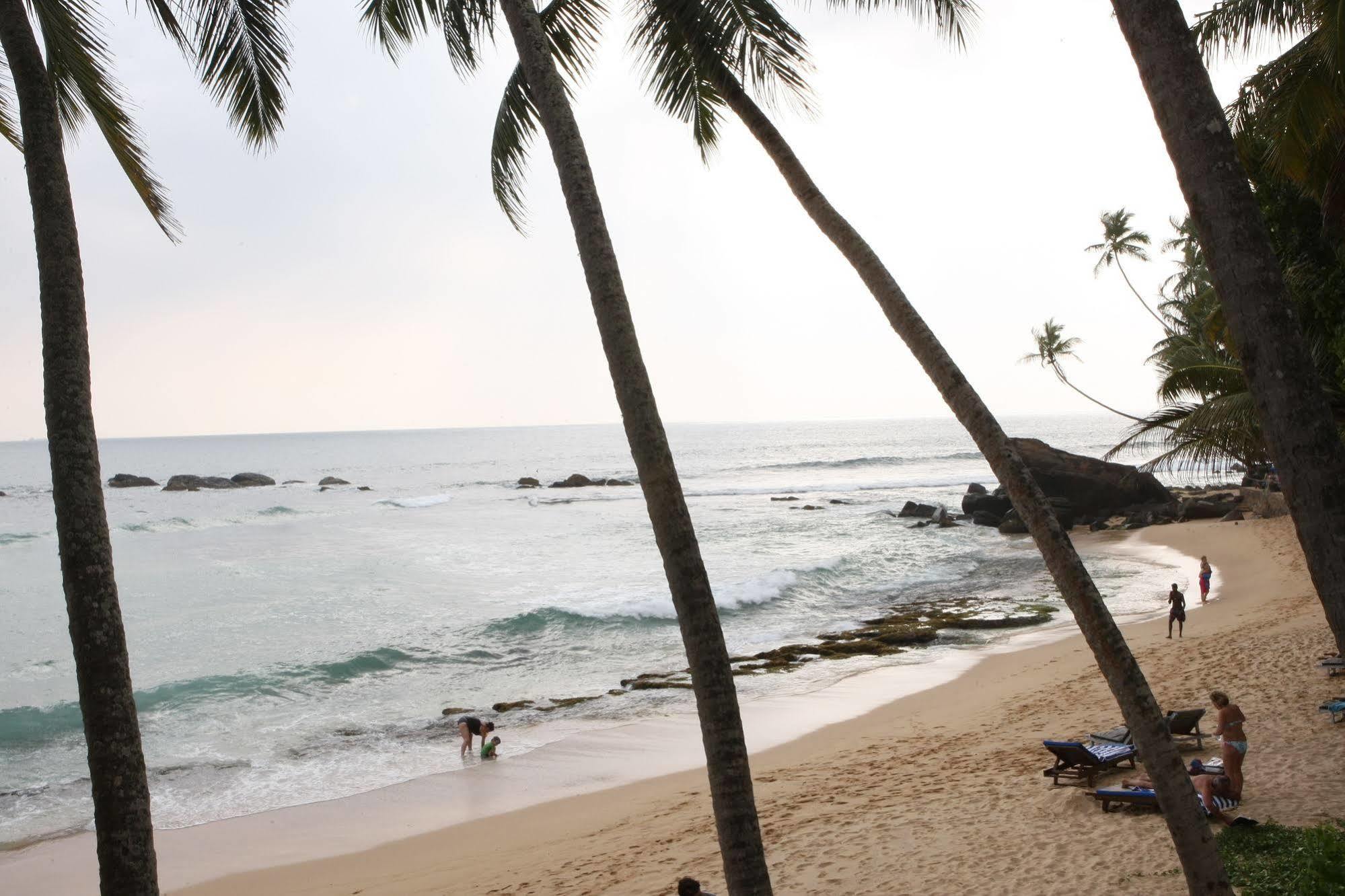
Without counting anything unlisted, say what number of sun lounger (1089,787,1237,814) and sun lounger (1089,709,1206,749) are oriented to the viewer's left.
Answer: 2

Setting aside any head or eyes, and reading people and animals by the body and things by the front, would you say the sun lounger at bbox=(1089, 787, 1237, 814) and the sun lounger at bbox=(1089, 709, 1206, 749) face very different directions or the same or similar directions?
same or similar directions

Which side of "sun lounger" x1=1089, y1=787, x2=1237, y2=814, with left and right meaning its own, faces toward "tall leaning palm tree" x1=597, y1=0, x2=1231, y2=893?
left

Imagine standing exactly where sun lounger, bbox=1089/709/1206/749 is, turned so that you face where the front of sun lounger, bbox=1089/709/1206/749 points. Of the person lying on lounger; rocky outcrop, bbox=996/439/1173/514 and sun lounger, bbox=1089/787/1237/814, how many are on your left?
2

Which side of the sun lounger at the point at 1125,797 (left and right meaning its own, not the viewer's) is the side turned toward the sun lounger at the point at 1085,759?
right

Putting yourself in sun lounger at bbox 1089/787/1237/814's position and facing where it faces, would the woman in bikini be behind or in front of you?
behind

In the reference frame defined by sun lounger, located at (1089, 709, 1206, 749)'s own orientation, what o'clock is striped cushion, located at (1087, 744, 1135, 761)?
The striped cushion is roughly at 10 o'clock from the sun lounger.

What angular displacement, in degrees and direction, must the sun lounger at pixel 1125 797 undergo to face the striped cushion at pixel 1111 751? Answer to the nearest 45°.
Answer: approximately 90° to its right

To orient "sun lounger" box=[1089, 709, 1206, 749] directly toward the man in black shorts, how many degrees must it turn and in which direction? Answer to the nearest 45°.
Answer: approximately 90° to its right

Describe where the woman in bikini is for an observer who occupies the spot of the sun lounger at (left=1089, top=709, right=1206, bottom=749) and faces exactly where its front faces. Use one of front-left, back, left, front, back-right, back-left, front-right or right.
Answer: left

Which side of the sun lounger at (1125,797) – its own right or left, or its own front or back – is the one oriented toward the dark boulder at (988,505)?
right

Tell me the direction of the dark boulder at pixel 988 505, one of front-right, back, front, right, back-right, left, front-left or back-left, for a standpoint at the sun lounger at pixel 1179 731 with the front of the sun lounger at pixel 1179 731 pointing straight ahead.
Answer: right

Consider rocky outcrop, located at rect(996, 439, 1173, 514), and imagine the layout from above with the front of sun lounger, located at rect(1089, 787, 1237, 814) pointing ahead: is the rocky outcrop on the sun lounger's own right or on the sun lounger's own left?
on the sun lounger's own right

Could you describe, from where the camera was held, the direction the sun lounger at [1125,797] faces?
facing to the left of the viewer

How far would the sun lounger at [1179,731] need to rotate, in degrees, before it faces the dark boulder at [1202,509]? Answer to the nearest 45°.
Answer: approximately 90° to its right

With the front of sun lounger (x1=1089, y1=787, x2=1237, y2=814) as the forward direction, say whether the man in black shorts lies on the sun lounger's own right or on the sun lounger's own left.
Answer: on the sun lounger's own right

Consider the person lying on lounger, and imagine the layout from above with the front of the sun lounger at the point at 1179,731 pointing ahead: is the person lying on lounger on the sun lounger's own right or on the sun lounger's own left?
on the sun lounger's own left

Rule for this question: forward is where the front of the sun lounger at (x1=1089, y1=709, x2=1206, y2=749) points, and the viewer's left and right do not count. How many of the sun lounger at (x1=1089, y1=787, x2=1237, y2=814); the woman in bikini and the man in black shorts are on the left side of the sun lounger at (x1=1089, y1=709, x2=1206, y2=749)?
2

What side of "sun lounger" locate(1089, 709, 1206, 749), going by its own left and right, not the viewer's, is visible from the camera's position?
left
